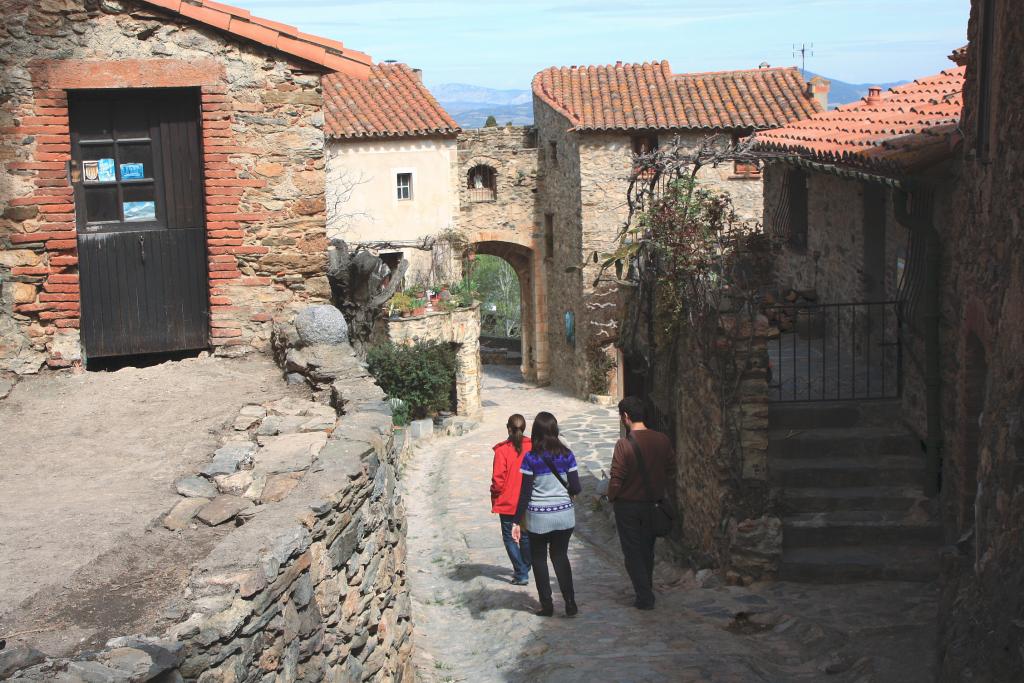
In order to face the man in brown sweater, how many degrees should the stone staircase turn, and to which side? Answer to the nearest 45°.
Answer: approximately 45° to its right

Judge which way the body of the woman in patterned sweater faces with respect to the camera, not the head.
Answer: away from the camera

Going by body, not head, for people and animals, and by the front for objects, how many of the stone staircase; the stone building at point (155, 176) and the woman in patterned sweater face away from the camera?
1

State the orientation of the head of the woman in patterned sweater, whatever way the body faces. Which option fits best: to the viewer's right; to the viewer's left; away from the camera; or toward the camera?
away from the camera

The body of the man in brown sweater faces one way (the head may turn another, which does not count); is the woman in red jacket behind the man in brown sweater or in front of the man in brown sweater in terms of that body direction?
in front

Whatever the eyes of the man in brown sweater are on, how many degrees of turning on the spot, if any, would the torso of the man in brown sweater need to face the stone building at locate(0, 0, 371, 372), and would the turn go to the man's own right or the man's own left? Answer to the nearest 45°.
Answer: approximately 45° to the man's own left

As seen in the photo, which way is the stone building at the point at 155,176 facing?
toward the camera

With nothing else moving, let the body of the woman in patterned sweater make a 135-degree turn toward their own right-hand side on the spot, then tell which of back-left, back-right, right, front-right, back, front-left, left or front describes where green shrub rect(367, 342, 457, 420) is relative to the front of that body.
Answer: back-left

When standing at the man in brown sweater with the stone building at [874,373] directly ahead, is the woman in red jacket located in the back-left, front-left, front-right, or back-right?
back-left

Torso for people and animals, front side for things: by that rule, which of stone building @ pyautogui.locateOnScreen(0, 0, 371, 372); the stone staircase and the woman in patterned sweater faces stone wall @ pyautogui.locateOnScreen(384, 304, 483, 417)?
the woman in patterned sweater

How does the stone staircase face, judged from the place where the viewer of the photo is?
facing the viewer

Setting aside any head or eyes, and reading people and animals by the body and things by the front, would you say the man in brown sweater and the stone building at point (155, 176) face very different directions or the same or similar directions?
very different directions

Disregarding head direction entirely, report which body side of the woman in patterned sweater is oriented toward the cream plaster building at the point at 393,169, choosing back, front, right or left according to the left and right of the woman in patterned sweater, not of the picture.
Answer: front

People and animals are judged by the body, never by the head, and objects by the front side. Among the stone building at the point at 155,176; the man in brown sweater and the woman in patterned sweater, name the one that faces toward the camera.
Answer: the stone building

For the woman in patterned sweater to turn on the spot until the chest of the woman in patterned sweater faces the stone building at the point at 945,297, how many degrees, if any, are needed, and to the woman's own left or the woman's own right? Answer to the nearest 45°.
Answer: approximately 90° to the woman's own right

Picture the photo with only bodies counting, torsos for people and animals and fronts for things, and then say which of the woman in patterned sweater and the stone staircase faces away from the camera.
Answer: the woman in patterned sweater

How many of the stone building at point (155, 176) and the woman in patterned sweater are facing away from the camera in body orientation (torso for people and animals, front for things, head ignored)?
1
